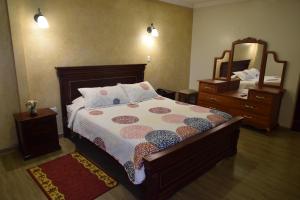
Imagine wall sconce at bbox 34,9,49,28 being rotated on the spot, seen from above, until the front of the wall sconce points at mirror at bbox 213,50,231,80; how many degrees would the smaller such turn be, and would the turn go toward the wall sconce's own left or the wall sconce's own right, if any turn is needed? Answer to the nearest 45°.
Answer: approximately 45° to the wall sconce's own left

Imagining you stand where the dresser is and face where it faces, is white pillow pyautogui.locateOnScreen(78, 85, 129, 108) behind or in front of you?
in front

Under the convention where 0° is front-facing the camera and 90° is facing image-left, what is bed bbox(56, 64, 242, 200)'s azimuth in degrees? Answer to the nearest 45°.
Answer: approximately 315°

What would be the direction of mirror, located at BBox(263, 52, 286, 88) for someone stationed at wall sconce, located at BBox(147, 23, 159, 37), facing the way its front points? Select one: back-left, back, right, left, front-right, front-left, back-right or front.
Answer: front-left

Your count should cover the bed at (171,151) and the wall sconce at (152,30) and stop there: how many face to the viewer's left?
0

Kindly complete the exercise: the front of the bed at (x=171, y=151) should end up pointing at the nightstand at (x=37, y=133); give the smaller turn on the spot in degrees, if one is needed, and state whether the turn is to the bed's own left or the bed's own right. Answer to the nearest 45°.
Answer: approximately 135° to the bed's own right

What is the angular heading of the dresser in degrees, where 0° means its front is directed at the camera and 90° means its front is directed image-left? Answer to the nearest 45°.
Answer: approximately 45°

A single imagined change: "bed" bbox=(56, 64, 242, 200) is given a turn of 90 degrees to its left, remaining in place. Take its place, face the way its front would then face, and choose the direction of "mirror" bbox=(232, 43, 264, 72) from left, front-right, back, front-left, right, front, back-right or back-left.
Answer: front

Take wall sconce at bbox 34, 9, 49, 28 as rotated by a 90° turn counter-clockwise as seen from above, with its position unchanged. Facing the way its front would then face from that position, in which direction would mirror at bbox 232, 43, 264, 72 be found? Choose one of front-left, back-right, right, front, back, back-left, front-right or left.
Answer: front-right

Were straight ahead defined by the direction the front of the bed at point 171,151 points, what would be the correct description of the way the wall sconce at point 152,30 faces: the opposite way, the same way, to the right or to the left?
the same way

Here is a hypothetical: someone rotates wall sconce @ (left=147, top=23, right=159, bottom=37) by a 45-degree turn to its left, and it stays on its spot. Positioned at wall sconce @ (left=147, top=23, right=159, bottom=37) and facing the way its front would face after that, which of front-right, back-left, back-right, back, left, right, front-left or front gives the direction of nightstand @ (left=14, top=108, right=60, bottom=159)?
back-right

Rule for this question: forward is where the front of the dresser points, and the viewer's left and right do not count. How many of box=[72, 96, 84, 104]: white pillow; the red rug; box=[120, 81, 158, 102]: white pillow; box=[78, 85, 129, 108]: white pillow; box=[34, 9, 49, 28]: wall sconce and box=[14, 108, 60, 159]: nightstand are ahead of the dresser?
6

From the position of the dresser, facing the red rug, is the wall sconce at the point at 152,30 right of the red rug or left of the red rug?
right

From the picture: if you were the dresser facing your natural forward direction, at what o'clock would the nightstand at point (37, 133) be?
The nightstand is roughly at 12 o'clock from the dresser.

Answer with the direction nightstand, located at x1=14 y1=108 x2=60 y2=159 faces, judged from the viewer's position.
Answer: facing the viewer and to the right of the viewer

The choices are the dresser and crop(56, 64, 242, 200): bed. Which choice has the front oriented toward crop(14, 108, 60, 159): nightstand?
the dresser

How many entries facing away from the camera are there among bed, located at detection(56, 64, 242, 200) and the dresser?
0

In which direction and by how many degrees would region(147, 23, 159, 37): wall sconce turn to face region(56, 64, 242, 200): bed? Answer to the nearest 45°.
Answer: approximately 45° to its right

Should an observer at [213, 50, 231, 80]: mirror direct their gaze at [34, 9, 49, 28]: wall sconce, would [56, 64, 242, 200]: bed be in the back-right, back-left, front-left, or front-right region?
front-left
